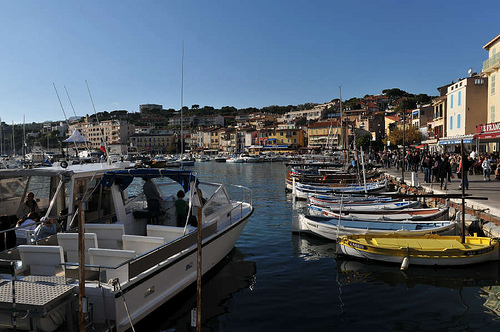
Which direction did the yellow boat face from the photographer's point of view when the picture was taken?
facing to the left of the viewer

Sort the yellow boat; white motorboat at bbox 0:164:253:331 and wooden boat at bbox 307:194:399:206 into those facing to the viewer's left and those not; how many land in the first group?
2

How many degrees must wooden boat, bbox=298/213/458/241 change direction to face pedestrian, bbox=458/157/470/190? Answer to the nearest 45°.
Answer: approximately 135° to its right

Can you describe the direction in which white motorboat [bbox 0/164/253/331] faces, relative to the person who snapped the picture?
facing away from the viewer and to the right of the viewer

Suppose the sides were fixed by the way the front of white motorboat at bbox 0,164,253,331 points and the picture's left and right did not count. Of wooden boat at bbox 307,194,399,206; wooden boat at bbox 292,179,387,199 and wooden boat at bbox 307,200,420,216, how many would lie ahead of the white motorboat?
3

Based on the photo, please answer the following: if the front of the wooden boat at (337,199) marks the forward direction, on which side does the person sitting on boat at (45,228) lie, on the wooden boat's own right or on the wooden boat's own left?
on the wooden boat's own left

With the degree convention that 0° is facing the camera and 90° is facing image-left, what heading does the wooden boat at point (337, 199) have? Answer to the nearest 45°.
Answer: approximately 90°

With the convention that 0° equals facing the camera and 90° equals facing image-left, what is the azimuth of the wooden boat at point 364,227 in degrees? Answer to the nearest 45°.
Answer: approximately 90°
